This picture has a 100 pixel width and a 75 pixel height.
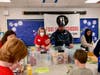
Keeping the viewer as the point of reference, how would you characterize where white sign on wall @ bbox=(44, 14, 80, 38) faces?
facing the viewer

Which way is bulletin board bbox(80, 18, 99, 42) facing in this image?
toward the camera

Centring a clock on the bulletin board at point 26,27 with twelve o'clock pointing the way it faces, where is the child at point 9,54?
The child is roughly at 12 o'clock from the bulletin board.

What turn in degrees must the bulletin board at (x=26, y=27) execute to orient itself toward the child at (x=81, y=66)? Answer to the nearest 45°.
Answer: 0° — it already faces them

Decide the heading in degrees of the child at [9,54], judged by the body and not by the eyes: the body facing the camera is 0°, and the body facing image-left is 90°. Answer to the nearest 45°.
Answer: approximately 225°

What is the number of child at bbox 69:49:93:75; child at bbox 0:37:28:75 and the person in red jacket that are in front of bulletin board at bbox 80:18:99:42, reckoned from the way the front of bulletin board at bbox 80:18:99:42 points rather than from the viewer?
3

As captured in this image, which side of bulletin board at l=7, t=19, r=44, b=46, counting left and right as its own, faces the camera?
front

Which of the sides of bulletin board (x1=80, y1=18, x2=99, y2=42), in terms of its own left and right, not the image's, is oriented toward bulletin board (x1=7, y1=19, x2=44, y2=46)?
right

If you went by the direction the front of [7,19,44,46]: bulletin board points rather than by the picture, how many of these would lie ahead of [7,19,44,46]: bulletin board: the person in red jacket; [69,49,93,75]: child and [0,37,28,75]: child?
3

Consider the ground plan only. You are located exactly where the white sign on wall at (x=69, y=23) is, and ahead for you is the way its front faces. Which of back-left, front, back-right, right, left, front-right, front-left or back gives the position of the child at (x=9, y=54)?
front

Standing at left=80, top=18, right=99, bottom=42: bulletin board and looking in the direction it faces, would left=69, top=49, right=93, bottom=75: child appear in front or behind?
in front

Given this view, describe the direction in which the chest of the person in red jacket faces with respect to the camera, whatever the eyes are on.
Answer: toward the camera
